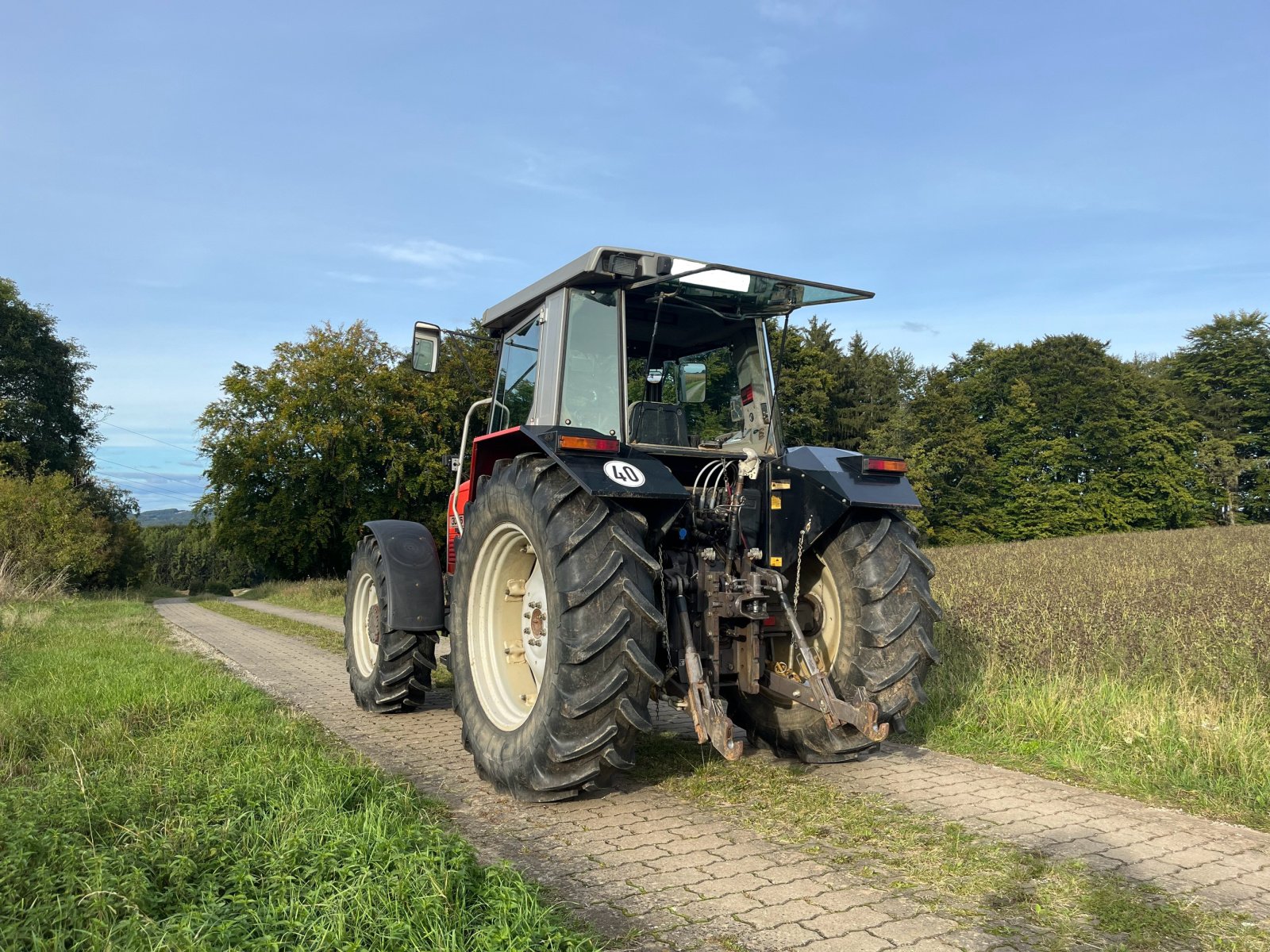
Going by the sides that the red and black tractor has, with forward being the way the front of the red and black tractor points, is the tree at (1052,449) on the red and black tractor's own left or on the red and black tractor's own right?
on the red and black tractor's own right

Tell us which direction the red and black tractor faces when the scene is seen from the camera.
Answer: facing away from the viewer and to the left of the viewer

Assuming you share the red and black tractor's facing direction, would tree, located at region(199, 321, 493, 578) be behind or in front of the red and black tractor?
in front

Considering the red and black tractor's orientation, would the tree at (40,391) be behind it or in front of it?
in front

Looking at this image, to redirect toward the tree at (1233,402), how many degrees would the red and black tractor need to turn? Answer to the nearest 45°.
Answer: approximately 90° to its right

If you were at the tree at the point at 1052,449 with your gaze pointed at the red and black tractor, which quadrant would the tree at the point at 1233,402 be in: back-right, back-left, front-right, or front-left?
back-left
